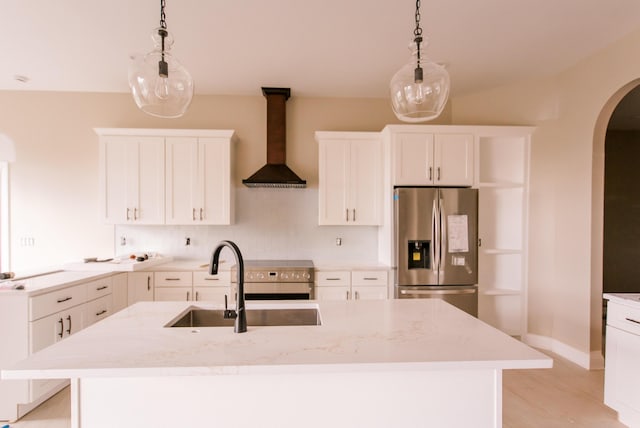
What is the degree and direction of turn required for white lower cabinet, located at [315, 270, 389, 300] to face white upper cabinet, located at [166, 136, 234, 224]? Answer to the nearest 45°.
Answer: approximately 90° to its right

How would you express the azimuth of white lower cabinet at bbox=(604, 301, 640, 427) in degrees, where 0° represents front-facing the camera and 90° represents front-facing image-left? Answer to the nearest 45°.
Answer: approximately 45°

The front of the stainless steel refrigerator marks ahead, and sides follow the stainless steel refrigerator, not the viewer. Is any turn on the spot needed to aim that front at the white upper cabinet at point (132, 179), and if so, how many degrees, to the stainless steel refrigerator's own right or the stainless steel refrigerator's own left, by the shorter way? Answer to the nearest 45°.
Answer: approximately 90° to the stainless steel refrigerator's own right

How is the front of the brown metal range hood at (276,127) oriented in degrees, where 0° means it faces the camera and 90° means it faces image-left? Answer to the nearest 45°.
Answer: approximately 0°

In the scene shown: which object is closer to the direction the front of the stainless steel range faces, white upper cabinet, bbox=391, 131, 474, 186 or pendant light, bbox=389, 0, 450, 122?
the pendant light

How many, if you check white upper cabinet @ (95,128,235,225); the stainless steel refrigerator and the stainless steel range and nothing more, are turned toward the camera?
3

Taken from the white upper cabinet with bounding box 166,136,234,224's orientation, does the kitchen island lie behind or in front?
in front
